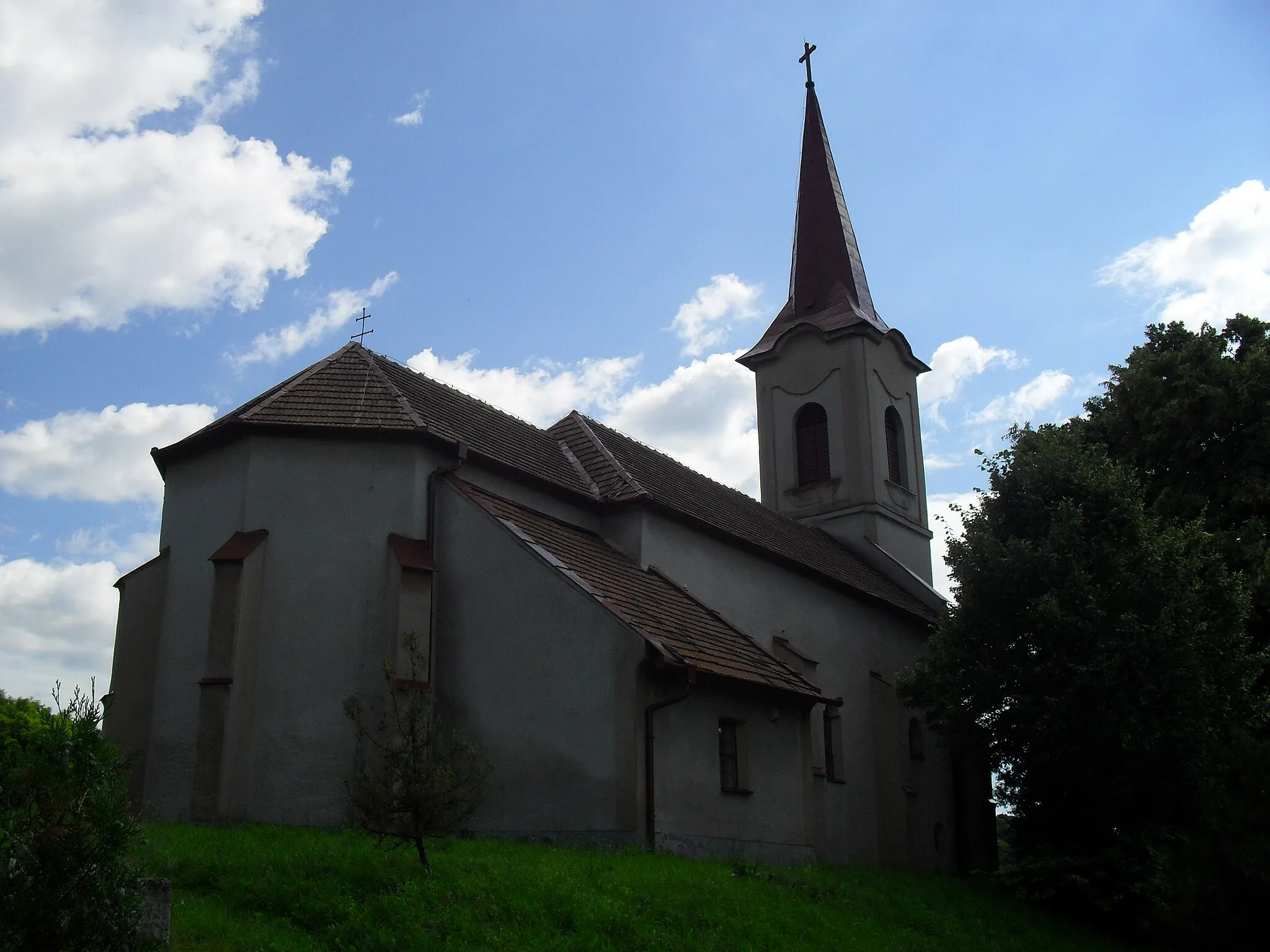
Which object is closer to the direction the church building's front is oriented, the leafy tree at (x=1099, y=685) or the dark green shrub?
the leafy tree

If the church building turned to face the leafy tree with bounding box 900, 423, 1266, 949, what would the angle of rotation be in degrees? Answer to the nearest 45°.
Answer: approximately 45° to its right

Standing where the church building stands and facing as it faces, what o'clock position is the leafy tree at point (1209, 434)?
The leafy tree is roughly at 1 o'clock from the church building.

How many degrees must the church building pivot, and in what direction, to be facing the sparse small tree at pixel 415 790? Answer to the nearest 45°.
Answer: approximately 135° to its right

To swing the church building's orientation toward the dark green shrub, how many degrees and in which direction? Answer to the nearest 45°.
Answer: approximately 135° to its right

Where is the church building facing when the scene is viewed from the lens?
facing away from the viewer and to the right of the viewer

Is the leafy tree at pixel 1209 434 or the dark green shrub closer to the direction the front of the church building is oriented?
the leafy tree
